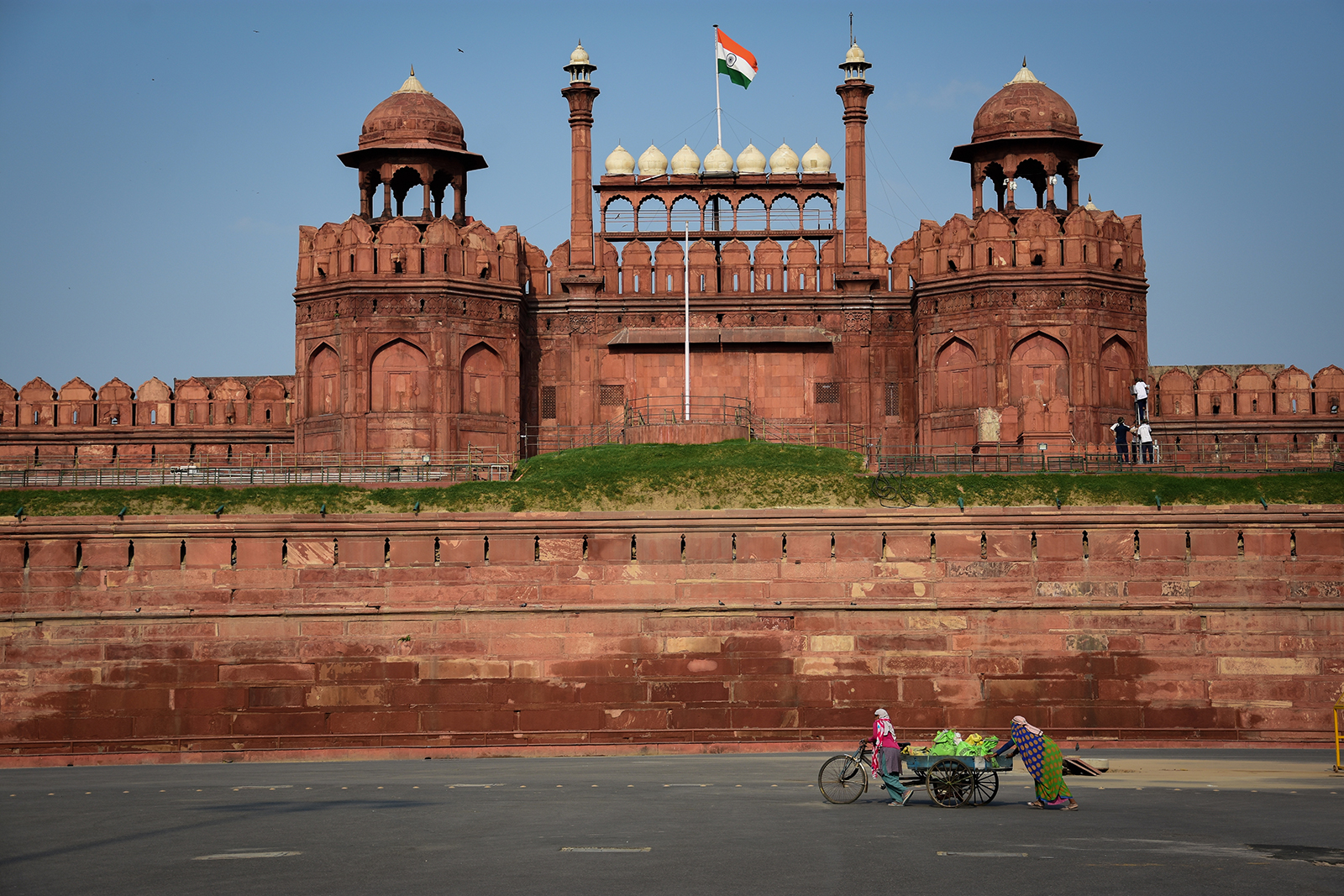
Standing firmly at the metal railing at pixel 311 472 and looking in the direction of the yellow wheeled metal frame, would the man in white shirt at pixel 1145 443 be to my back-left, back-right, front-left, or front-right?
front-left

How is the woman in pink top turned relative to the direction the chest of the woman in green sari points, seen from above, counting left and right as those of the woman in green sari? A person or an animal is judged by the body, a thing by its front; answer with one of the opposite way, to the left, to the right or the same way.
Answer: the same way

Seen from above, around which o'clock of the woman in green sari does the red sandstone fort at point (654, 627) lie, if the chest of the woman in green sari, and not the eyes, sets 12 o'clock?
The red sandstone fort is roughly at 2 o'clock from the woman in green sari.

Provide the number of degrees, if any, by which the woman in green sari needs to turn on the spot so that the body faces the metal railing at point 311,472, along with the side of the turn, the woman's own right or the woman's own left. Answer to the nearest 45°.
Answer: approximately 45° to the woman's own right

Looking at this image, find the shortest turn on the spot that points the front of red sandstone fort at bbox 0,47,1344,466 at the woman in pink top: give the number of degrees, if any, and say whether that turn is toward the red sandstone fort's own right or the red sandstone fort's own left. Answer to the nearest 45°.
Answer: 0° — it already faces them

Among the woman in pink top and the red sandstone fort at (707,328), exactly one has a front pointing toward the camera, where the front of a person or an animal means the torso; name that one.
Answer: the red sandstone fort

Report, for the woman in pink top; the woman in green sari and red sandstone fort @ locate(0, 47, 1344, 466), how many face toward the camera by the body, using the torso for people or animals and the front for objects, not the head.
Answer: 1

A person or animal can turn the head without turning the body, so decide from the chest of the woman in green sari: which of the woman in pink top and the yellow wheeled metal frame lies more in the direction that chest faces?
the woman in pink top

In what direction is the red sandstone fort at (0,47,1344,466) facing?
toward the camera

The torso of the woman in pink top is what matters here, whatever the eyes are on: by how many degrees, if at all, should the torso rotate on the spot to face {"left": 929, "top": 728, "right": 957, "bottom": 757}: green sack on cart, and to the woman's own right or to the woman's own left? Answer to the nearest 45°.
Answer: approximately 180°

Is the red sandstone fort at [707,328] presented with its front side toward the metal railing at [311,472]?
no

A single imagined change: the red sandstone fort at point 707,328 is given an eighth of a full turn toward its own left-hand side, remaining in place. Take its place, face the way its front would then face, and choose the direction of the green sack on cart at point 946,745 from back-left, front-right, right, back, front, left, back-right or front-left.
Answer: front-right

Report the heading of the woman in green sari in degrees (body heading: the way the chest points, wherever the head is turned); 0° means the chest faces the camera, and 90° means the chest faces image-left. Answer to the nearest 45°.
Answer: approximately 90°

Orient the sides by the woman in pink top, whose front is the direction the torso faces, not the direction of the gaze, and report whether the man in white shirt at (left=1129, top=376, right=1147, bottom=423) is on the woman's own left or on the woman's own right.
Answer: on the woman's own right

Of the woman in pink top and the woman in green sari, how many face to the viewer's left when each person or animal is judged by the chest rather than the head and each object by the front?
2

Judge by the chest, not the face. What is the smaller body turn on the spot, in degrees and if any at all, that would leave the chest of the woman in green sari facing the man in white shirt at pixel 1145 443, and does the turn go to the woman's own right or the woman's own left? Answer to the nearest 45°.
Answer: approximately 90° to the woman's own right

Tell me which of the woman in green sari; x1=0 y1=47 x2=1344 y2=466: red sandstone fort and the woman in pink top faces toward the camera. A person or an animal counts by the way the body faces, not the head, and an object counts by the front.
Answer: the red sandstone fort

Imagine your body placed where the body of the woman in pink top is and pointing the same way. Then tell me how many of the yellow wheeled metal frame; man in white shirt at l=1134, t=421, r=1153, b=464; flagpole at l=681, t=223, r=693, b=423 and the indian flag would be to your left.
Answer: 0

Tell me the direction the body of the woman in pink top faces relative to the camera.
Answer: to the viewer's left

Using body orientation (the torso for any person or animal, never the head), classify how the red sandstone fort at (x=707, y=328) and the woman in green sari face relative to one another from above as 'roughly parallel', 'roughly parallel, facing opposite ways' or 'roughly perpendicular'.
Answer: roughly perpendicular
